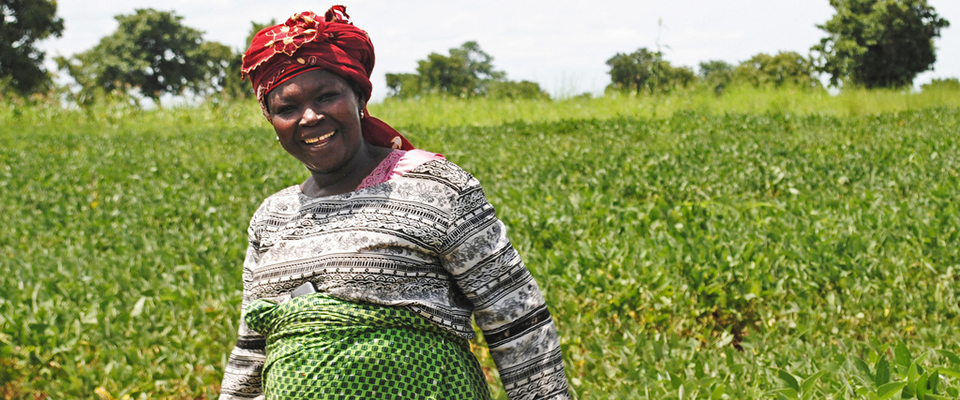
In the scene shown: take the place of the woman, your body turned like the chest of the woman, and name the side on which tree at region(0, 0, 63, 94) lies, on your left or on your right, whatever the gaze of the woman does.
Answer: on your right

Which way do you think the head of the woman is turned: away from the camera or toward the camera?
toward the camera

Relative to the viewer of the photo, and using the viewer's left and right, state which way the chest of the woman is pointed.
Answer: facing the viewer and to the left of the viewer

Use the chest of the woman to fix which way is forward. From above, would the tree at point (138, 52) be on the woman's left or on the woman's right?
on the woman's right

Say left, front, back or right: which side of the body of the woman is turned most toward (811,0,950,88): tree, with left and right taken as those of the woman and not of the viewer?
back

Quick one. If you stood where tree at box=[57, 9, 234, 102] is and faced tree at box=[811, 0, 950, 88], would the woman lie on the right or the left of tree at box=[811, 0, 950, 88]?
right

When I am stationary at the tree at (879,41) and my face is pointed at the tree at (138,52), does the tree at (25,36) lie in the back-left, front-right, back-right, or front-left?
front-left
